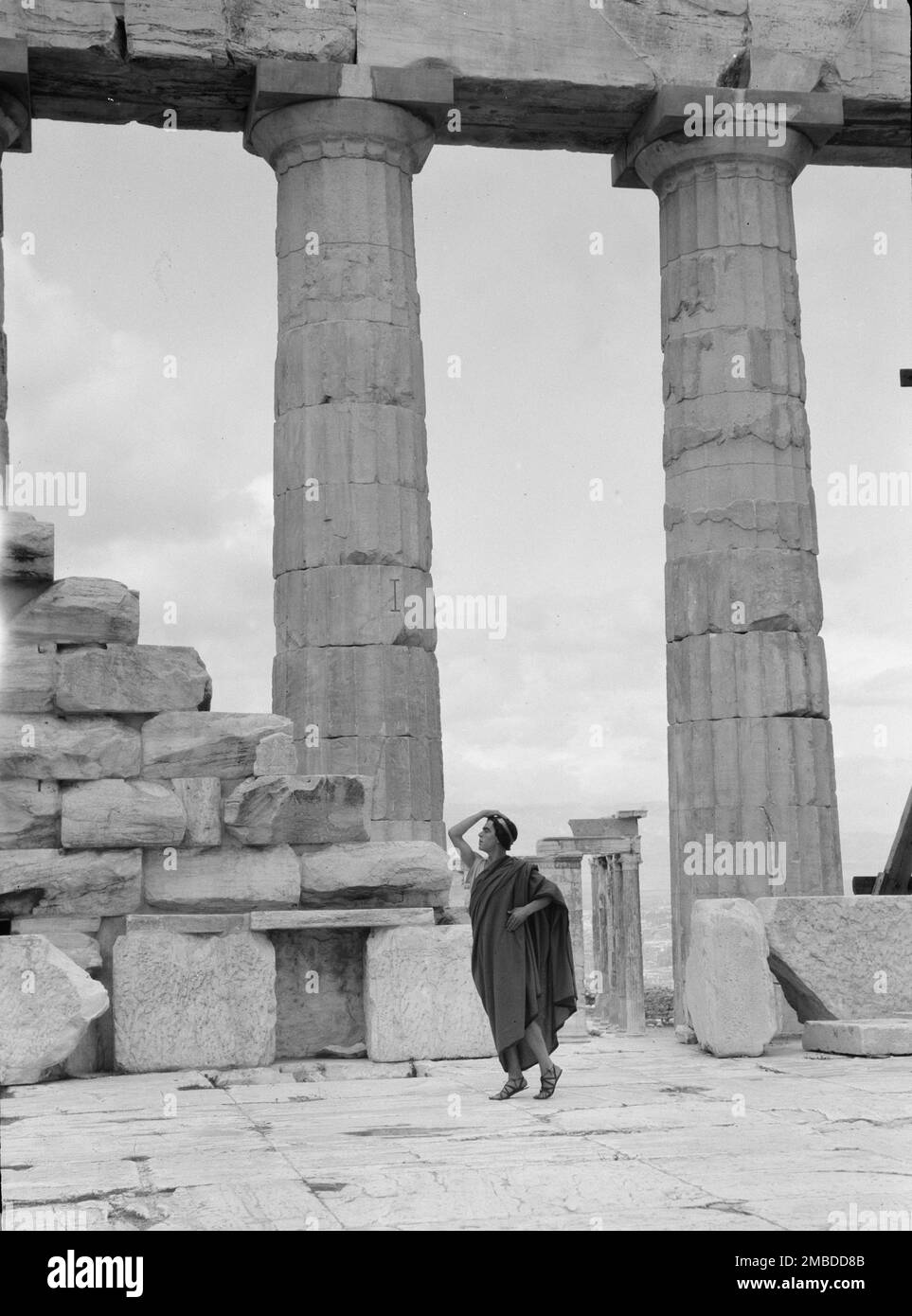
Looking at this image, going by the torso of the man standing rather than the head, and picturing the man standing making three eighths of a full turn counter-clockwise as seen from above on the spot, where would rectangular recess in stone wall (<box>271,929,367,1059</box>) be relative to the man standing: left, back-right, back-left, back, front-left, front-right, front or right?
back-left

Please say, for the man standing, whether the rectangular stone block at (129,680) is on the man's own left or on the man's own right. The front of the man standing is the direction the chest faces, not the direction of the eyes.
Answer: on the man's own right

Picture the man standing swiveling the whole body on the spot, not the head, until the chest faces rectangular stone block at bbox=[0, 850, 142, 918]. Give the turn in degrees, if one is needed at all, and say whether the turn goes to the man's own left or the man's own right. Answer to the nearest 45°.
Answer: approximately 45° to the man's own right

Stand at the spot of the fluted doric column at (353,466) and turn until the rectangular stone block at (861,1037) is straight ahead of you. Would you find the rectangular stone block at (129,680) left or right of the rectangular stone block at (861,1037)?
right

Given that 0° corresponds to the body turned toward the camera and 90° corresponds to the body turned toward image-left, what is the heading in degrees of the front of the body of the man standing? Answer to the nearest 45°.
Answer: approximately 45°

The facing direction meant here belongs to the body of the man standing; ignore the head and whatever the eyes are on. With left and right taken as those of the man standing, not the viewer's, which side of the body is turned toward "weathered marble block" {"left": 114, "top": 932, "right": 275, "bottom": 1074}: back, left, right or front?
right

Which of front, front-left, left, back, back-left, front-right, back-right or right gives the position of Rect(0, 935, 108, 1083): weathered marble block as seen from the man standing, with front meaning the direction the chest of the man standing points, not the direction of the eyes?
front-right

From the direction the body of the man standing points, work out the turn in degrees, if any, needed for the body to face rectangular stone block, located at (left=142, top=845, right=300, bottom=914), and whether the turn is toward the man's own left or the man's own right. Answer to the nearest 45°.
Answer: approximately 90° to the man's own right

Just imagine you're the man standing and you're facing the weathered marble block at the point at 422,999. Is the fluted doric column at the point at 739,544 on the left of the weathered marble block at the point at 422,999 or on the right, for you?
right

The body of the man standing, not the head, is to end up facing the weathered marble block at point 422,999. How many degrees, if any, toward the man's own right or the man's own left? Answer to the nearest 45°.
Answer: approximately 90° to the man's own right

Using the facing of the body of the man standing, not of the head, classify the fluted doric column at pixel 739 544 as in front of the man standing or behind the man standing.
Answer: behind

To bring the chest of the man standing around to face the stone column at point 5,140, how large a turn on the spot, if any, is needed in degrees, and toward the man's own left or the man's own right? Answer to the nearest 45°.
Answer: approximately 90° to the man's own right

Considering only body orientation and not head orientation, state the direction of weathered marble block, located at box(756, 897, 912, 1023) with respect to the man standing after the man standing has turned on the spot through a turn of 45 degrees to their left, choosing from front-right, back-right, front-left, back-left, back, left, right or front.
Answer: back-left

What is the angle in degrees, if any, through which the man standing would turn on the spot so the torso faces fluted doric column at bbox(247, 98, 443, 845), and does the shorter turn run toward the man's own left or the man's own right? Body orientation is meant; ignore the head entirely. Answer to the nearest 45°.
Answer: approximately 135° to the man's own right
